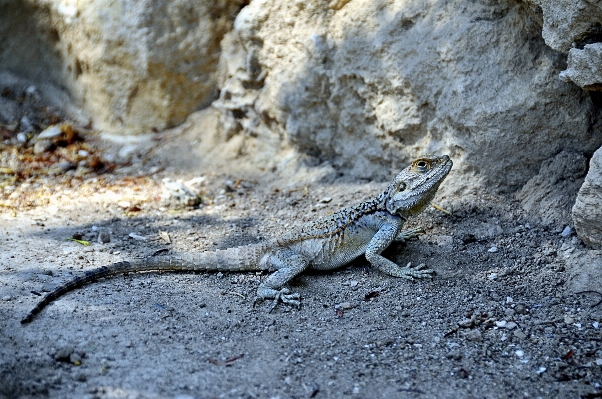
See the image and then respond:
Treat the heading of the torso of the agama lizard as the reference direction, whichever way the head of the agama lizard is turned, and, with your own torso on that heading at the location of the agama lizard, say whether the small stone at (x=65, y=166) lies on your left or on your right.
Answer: on your left

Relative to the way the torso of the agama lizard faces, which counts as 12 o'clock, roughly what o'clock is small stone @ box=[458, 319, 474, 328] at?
The small stone is roughly at 2 o'clock from the agama lizard.

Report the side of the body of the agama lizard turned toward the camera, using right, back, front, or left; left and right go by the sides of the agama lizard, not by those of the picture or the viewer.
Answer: right

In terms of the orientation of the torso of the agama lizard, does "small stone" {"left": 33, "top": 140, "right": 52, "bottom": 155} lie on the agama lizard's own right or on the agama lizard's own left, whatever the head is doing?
on the agama lizard's own left

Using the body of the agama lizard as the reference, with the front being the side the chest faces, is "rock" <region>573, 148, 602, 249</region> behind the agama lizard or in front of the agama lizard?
in front

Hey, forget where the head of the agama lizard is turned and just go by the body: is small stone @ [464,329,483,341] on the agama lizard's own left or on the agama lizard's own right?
on the agama lizard's own right

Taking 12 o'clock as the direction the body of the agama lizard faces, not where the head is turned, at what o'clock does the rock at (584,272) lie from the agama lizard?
The rock is roughly at 1 o'clock from the agama lizard.

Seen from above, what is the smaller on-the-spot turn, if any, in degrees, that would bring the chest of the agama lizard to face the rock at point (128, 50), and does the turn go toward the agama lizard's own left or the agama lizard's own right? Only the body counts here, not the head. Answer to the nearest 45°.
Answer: approximately 135° to the agama lizard's own left

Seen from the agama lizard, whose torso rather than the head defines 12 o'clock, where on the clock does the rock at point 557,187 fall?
The rock is roughly at 12 o'clock from the agama lizard.

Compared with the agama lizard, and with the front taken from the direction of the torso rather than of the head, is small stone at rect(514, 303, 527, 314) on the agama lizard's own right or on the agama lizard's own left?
on the agama lizard's own right

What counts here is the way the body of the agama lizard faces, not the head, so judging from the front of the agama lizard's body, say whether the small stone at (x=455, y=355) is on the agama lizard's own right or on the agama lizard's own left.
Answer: on the agama lizard's own right
